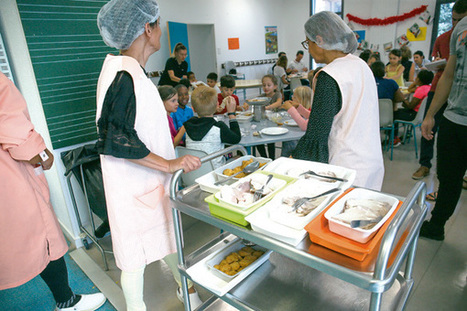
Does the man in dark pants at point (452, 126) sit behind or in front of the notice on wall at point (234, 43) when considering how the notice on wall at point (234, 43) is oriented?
in front

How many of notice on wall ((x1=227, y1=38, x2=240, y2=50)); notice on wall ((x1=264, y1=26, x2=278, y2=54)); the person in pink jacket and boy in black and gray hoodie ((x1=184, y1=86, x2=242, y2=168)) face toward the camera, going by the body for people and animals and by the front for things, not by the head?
2

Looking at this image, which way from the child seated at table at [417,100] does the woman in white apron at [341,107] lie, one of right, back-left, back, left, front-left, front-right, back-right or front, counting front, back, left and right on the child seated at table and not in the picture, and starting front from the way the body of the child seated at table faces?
left

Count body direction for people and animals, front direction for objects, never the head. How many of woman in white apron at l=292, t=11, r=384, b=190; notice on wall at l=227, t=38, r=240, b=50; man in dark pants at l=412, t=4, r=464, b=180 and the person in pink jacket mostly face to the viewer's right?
1

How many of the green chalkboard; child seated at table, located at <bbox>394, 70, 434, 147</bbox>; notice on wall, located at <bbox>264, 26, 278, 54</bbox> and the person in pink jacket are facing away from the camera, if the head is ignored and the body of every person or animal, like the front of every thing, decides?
0

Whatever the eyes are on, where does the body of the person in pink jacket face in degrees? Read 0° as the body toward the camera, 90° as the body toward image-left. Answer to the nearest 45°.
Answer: approximately 270°

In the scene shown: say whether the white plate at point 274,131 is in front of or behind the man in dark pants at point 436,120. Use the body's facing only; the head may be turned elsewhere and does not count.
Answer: in front

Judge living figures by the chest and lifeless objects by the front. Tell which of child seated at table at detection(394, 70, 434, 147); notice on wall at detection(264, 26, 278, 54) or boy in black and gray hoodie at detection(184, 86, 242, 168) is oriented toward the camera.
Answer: the notice on wall

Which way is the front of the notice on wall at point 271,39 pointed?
toward the camera

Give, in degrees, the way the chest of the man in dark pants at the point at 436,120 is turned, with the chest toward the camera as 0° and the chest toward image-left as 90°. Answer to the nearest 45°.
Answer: approximately 45°

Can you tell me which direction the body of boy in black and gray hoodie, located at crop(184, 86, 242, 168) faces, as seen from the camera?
away from the camera

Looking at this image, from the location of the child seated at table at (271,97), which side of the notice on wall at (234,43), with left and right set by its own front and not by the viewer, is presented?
front

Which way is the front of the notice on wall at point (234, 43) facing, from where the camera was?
facing the viewer

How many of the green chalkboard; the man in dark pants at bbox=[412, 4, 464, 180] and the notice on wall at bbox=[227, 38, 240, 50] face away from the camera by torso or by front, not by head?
0

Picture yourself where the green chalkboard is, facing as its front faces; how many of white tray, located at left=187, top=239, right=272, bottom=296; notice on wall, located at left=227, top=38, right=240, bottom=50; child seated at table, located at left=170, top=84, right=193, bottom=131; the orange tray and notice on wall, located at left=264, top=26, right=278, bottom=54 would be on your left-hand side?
3

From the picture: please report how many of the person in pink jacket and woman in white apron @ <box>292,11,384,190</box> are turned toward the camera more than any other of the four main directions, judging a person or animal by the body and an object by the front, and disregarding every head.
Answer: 0

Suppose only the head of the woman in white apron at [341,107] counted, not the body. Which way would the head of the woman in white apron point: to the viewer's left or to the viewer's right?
to the viewer's left

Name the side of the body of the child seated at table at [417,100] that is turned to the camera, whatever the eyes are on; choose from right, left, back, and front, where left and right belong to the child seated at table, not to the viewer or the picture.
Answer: left

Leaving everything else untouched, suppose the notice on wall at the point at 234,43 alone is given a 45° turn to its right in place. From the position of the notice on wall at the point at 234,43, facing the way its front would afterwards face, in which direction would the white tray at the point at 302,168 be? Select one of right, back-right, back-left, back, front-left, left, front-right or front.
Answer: front-left

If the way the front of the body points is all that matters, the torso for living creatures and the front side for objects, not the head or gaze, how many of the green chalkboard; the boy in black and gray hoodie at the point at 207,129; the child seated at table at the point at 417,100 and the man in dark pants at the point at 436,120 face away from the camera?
1
